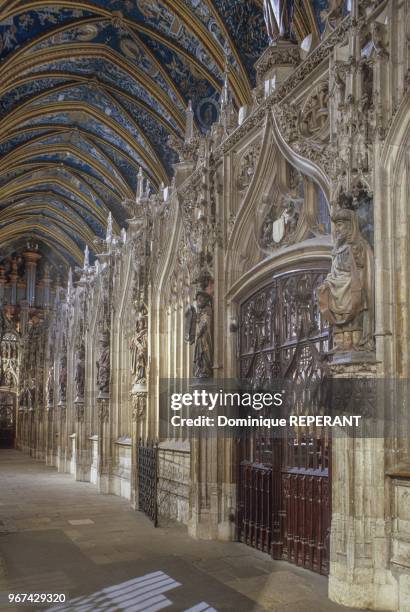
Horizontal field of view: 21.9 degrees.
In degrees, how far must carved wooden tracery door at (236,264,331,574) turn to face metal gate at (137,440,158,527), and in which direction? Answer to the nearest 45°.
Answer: approximately 90° to its right

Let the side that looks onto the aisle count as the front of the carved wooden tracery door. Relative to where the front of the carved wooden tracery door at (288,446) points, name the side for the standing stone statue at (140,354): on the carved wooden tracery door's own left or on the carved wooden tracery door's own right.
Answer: on the carved wooden tracery door's own right

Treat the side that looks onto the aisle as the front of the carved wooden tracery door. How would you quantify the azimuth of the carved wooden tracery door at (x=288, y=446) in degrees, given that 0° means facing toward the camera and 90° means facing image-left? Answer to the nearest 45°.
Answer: approximately 45°

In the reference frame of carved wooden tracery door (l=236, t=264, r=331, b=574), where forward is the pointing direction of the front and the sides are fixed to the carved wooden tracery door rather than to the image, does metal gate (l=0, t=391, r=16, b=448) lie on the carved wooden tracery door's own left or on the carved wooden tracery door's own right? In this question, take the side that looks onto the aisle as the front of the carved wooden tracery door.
on the carved wooden tracery door's own right

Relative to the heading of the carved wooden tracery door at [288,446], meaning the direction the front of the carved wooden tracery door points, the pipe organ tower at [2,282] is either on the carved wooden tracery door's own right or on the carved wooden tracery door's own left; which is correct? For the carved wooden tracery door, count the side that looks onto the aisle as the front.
on the carved wooden tracery door's own right

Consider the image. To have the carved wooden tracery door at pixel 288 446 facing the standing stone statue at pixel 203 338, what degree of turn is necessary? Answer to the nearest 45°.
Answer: approximately 90° to its right
